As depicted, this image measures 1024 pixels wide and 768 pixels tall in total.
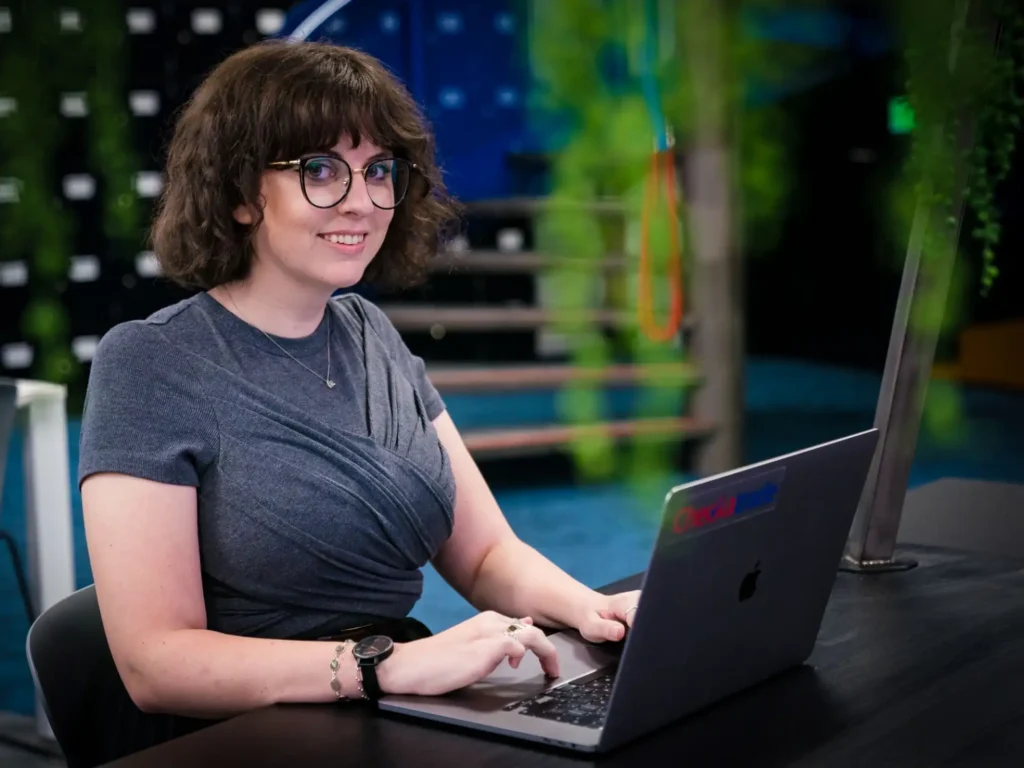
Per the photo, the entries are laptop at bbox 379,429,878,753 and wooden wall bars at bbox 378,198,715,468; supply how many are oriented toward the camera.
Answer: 1

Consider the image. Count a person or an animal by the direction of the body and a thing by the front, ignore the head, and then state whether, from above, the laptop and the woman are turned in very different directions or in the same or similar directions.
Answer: very different directions

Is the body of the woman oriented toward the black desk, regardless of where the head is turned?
yes

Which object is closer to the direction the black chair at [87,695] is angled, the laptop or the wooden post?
the laptop

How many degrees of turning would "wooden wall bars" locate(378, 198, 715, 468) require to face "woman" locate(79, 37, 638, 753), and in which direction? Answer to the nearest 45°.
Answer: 0° — it already faces them

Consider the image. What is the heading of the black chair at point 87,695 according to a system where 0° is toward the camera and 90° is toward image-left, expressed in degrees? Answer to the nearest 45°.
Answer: approximately 315°

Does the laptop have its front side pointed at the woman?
yes

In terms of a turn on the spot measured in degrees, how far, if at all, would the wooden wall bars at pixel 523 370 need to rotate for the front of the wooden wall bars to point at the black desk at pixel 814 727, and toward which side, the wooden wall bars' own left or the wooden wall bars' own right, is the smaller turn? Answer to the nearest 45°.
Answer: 0° — it already faces it

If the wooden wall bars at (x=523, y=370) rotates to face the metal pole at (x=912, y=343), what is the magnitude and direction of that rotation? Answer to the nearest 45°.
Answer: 0° — it already faces it

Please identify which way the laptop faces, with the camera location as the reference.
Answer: facing away from the viewer and to the left of the viewer

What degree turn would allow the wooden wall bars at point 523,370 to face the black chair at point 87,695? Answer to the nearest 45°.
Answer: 0° — it already faces it
